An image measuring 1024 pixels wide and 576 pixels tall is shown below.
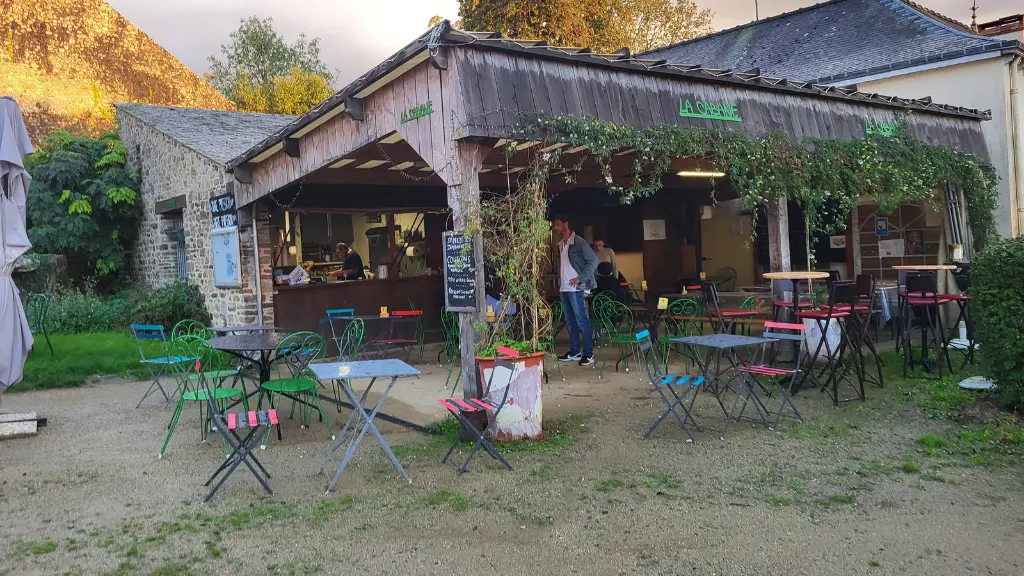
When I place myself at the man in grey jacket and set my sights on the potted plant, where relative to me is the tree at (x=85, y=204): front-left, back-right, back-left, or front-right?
back-right

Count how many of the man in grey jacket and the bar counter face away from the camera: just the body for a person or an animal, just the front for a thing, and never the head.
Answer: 0

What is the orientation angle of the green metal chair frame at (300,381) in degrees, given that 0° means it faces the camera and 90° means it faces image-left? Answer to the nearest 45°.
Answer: approximately 45°

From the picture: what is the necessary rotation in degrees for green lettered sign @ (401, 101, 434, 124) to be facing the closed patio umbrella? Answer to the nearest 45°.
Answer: approximately 45° to its right

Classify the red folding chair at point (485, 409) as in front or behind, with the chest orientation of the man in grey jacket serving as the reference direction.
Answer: in front

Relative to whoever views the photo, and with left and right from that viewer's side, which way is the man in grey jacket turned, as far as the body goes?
facing the viewer and to the left of the viewer

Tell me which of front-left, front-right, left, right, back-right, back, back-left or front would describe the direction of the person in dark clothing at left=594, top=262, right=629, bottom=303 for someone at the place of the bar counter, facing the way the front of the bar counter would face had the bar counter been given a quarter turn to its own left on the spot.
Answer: front-left

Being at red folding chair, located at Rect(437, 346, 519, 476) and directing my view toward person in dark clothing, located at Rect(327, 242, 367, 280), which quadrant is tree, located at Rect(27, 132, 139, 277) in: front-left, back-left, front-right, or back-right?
front-left

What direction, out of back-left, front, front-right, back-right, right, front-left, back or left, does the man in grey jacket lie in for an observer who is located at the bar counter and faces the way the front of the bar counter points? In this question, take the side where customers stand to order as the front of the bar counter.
left

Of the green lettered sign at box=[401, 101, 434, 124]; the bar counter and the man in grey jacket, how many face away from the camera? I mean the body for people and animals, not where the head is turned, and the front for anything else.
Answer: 0

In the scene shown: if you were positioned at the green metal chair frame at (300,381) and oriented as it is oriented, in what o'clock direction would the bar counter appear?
The bar counter is roughly at 5 o'clock from the green metal chair frame.

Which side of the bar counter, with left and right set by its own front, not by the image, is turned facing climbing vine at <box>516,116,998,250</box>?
left
